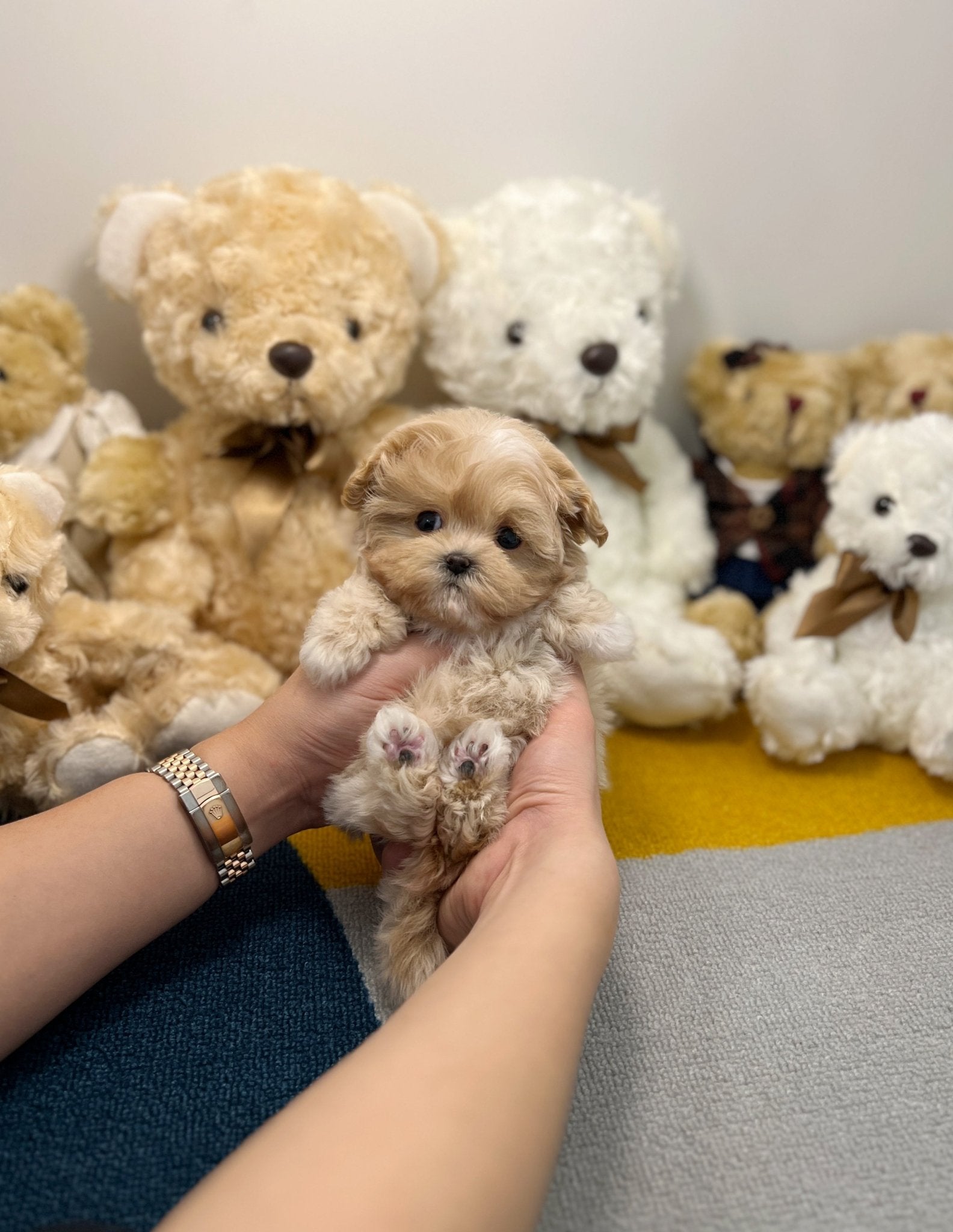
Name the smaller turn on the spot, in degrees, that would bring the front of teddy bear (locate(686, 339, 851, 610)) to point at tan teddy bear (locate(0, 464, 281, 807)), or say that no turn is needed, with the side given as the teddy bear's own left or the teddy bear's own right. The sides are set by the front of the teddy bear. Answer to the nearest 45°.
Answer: approximately 45° to the teddy bear's own right

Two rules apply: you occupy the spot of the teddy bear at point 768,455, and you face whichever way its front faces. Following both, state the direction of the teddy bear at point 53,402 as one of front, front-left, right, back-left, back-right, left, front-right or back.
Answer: front-right

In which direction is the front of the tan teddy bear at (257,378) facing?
toward the camera

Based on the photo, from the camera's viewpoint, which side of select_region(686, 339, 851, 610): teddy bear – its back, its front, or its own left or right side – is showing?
front

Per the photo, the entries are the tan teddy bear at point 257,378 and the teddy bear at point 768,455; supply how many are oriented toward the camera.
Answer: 2

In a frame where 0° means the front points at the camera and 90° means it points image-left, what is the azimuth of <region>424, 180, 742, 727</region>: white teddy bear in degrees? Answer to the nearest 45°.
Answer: approximately 315°

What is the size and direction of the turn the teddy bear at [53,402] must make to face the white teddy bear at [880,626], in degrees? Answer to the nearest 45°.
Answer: approximately 90° to its left

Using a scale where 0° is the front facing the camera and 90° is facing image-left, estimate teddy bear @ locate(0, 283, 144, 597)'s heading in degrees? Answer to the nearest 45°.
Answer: approximately 45°

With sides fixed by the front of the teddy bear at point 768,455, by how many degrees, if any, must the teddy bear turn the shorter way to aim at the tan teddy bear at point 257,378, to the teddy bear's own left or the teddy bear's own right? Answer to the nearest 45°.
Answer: approximately 45° to the teddy bear's own right

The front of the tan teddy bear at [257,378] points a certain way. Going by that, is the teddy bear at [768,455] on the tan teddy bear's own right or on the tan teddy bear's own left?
on the tan teddy bear's own left
